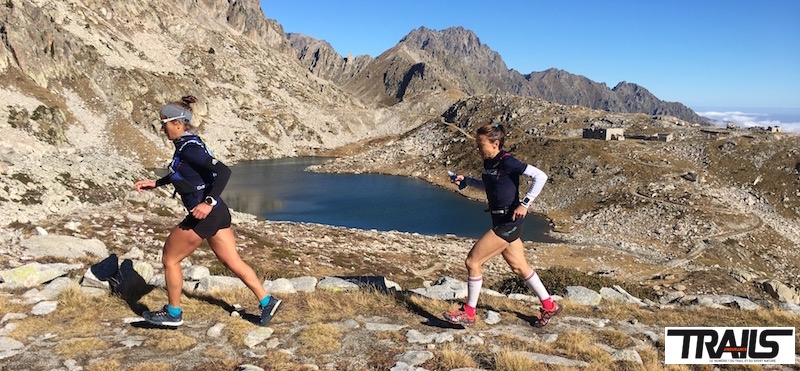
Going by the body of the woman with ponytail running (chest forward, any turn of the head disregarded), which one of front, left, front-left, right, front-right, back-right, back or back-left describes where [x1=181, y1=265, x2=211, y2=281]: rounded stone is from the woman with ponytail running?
right

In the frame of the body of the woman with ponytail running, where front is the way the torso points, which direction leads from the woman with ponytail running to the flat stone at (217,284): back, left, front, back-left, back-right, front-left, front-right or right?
right

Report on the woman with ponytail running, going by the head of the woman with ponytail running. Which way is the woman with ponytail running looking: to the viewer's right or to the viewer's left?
to the viewer's left

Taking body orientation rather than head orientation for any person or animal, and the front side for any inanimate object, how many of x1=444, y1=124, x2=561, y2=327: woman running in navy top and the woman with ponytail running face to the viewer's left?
2

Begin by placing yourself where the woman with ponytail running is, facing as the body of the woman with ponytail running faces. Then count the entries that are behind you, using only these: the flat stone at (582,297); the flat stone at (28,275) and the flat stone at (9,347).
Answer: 1

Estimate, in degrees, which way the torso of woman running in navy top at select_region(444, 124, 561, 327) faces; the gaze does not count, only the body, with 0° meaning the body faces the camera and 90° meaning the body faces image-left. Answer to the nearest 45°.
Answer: approximately 90°

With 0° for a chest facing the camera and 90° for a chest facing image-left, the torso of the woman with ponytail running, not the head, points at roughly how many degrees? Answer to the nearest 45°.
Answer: approximately 90°

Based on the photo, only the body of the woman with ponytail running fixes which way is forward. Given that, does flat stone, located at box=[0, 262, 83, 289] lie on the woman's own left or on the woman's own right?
on the woman's own right

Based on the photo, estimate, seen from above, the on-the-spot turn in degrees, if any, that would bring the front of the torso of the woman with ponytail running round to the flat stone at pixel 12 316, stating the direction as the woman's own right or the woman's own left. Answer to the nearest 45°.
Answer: approximately 45° to the woman's own right

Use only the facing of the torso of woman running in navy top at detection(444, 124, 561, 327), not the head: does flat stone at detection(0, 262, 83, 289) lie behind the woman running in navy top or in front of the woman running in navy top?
in front
